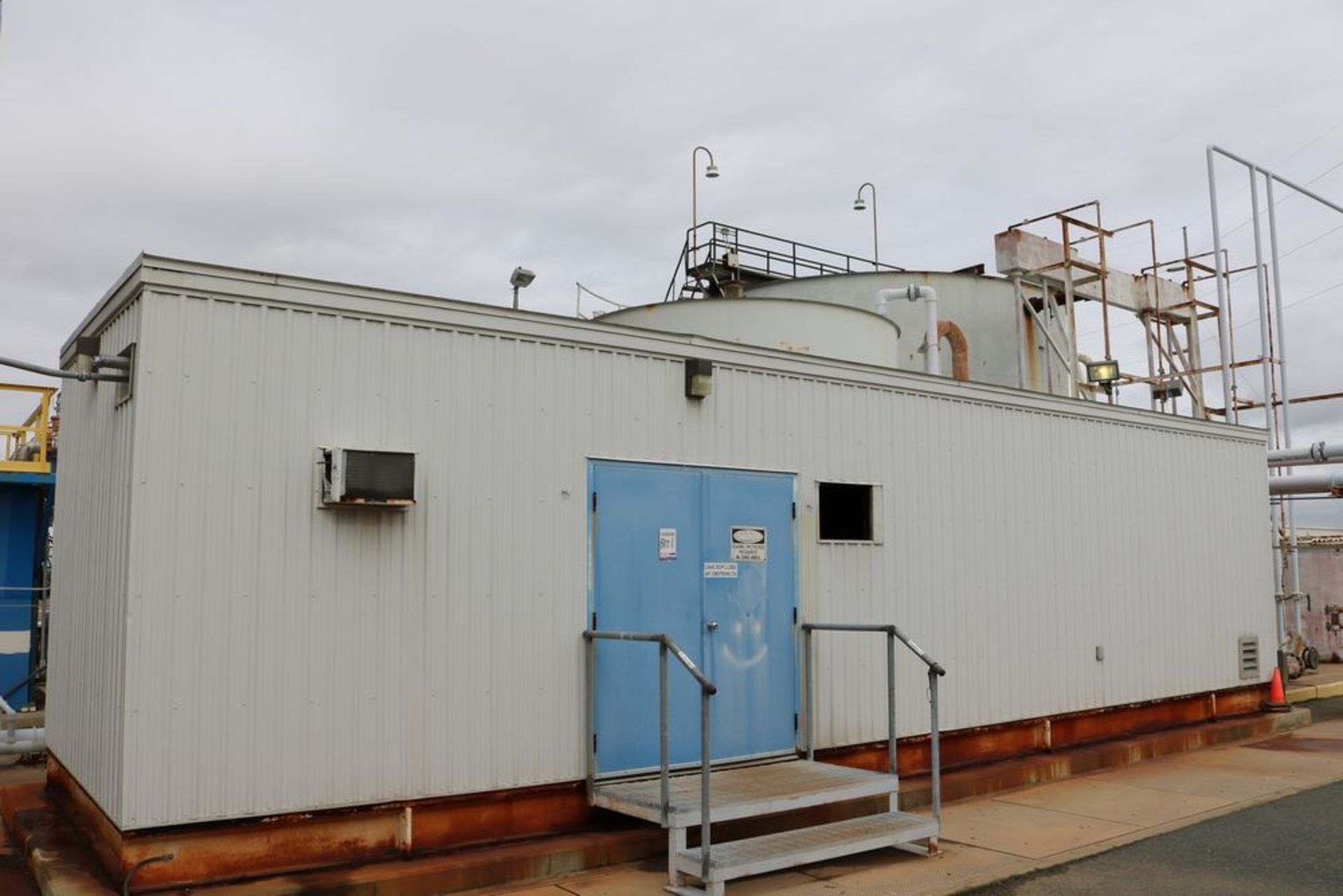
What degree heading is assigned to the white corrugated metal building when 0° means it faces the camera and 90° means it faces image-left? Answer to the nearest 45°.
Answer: approximately 315°

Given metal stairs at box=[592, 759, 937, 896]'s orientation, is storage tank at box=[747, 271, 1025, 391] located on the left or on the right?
on its left

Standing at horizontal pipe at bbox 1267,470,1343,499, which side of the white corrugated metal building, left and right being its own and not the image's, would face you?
left

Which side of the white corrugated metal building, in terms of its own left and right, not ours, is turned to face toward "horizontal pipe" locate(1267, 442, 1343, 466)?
left

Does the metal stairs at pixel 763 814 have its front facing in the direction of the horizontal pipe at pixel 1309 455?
no

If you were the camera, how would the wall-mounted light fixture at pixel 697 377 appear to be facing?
facing the viewer and to the right of the viewer

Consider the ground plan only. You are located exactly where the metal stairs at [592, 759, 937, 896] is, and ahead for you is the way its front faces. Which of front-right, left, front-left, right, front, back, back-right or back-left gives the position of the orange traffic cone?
left

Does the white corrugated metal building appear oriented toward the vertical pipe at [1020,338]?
no

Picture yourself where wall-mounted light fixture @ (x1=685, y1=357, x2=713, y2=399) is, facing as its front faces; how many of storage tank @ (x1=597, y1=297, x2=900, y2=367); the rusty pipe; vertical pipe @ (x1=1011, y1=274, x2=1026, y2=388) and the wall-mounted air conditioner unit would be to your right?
1

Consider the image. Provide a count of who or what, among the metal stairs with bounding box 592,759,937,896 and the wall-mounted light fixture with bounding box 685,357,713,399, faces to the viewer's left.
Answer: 0

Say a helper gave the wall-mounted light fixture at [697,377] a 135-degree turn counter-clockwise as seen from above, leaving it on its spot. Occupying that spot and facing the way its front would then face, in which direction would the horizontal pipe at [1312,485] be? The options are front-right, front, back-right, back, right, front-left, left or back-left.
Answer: front-right

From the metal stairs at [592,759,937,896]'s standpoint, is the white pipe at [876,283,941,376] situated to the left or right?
on its left

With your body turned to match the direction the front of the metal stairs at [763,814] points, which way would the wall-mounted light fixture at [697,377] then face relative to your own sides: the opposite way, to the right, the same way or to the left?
the same way

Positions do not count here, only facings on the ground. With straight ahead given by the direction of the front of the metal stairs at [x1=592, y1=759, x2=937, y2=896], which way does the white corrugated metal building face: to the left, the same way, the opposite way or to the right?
the same way

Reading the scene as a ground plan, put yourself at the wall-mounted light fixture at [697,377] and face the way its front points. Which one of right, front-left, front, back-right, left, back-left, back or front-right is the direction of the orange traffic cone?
left

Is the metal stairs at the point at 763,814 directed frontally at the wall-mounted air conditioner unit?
no

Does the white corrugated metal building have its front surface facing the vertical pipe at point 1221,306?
no

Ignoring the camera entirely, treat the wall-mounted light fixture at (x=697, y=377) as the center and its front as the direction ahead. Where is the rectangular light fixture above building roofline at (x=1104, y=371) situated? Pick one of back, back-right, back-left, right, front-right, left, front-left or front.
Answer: left
